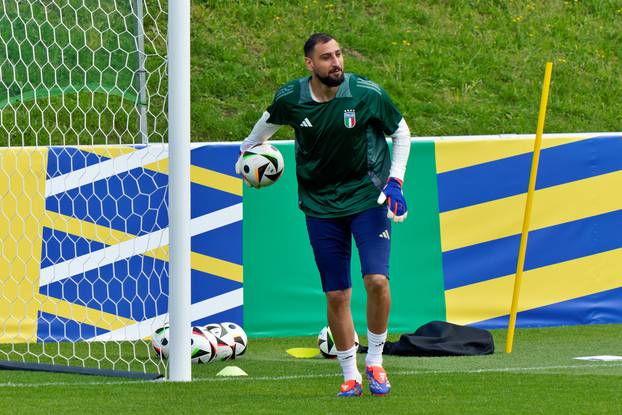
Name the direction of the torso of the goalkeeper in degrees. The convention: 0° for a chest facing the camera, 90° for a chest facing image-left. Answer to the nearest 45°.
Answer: approximately 0°

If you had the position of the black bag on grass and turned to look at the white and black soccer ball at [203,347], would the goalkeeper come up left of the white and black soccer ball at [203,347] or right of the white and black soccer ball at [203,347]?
left

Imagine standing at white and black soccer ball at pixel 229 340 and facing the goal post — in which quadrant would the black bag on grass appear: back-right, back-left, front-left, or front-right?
back-left
